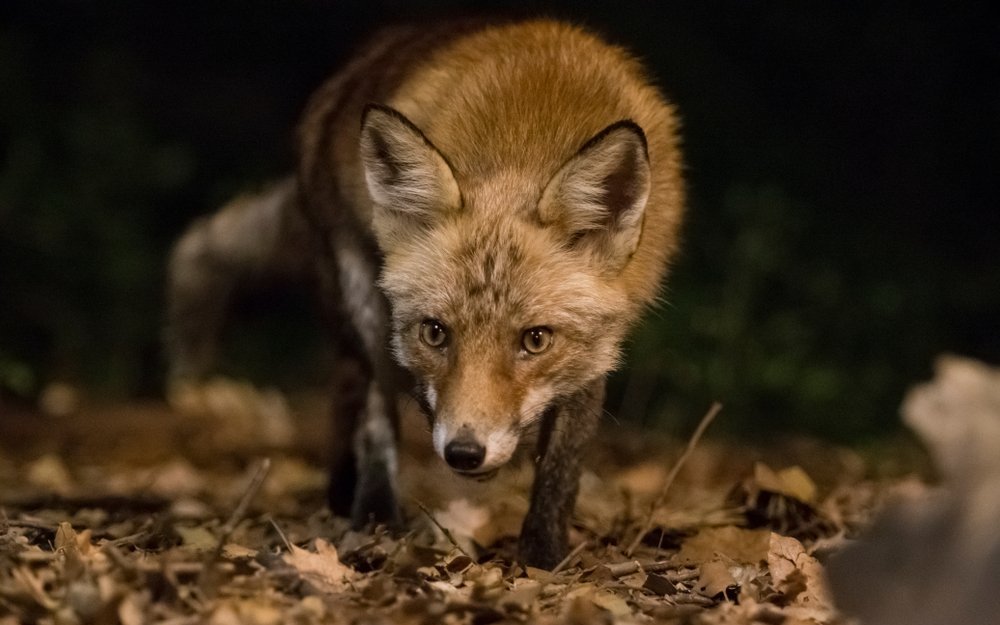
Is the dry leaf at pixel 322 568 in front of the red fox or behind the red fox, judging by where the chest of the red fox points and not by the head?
in front

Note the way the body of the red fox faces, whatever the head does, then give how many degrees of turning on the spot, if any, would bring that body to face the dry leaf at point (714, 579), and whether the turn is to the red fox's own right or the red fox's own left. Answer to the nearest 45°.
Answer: approximately 45° to the red fox's own left

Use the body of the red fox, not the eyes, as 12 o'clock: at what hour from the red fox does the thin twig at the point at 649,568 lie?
The thin twig is roughly at 11 o'clock from the red fox.

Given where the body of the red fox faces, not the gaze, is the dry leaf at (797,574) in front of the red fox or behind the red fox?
in front

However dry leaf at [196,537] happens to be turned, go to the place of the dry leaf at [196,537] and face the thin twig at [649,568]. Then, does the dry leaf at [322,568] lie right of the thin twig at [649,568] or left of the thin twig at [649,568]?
right

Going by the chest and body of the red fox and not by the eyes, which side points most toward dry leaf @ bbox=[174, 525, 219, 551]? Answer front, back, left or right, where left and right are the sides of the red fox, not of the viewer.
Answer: right

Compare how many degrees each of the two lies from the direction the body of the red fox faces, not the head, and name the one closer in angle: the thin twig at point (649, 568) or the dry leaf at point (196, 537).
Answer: the thin twig

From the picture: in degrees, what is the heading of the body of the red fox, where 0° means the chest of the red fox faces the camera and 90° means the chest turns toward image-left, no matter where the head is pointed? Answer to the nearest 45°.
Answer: approximately 0°
